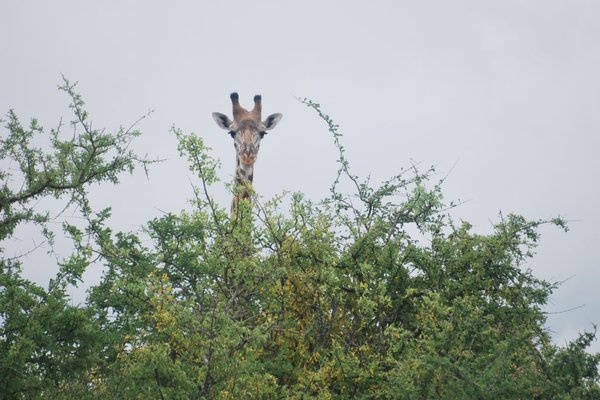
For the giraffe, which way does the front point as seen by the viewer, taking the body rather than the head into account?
toward the camera
